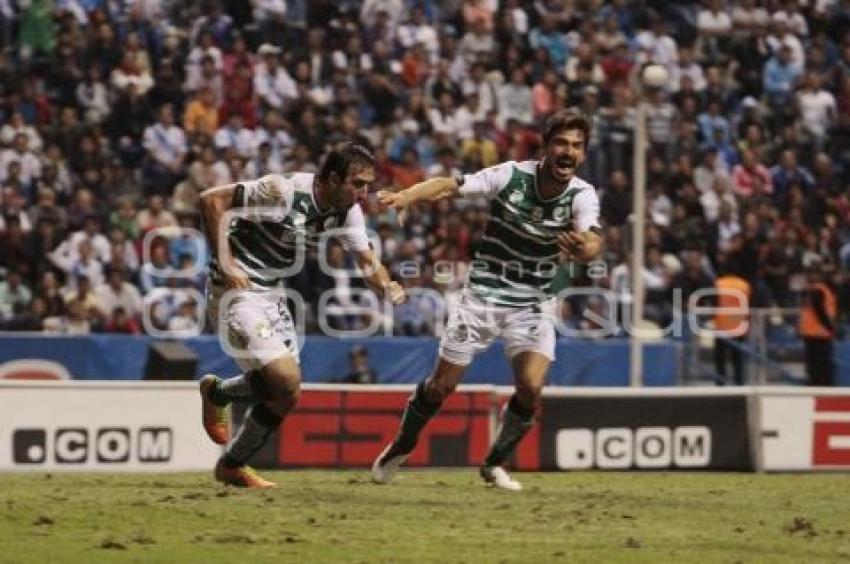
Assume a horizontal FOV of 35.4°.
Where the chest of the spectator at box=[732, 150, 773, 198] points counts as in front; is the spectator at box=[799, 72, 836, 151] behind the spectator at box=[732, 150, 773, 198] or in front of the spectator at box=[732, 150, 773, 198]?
behind

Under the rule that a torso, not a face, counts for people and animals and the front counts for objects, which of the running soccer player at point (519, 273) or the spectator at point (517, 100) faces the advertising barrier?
the spectator

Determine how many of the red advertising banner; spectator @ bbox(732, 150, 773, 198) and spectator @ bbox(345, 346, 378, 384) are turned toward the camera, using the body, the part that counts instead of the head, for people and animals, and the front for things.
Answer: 3

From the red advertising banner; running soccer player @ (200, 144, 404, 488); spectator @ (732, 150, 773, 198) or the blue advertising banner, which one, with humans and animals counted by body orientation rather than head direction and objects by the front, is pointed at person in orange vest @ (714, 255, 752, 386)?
the spectator

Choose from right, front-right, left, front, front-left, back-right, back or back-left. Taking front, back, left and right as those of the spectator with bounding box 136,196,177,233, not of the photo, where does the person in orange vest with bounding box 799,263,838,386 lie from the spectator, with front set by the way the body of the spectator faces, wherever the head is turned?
left
